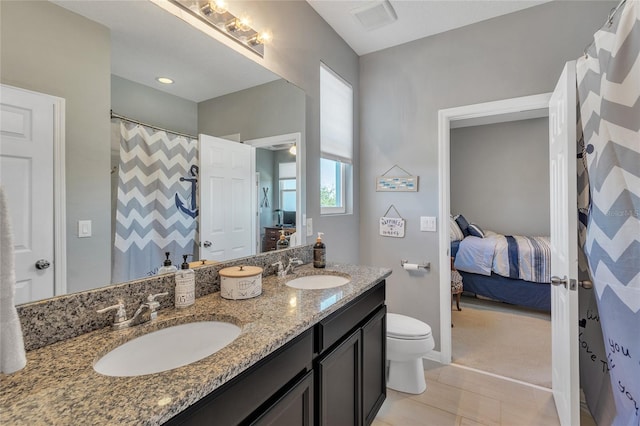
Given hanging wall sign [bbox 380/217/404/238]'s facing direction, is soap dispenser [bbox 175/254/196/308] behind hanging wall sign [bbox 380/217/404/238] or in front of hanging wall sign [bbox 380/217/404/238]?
in front

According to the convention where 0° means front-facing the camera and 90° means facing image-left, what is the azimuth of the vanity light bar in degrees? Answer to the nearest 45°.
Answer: approximately 315°

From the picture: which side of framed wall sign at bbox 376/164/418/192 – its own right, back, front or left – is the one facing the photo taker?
front

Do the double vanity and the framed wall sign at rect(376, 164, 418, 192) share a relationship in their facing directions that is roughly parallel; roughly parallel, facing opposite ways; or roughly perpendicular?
roughly perpendicular

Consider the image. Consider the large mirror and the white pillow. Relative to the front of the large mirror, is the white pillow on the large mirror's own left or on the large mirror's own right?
on the large mirror's own left

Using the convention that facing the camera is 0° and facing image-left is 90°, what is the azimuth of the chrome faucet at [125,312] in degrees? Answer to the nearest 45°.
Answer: approximately 315°

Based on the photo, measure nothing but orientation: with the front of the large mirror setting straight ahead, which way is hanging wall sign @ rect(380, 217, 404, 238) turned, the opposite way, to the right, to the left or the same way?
to the right

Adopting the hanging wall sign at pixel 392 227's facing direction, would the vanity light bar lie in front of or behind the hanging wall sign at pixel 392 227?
in front

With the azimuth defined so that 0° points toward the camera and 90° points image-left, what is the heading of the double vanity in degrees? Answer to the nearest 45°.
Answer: approximately 315°

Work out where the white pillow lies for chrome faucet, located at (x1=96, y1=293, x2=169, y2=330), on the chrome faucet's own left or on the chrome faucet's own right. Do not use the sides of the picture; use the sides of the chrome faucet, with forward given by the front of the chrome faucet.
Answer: on the chrome faucet's own left

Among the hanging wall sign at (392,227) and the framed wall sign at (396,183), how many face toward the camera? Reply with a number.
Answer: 2
